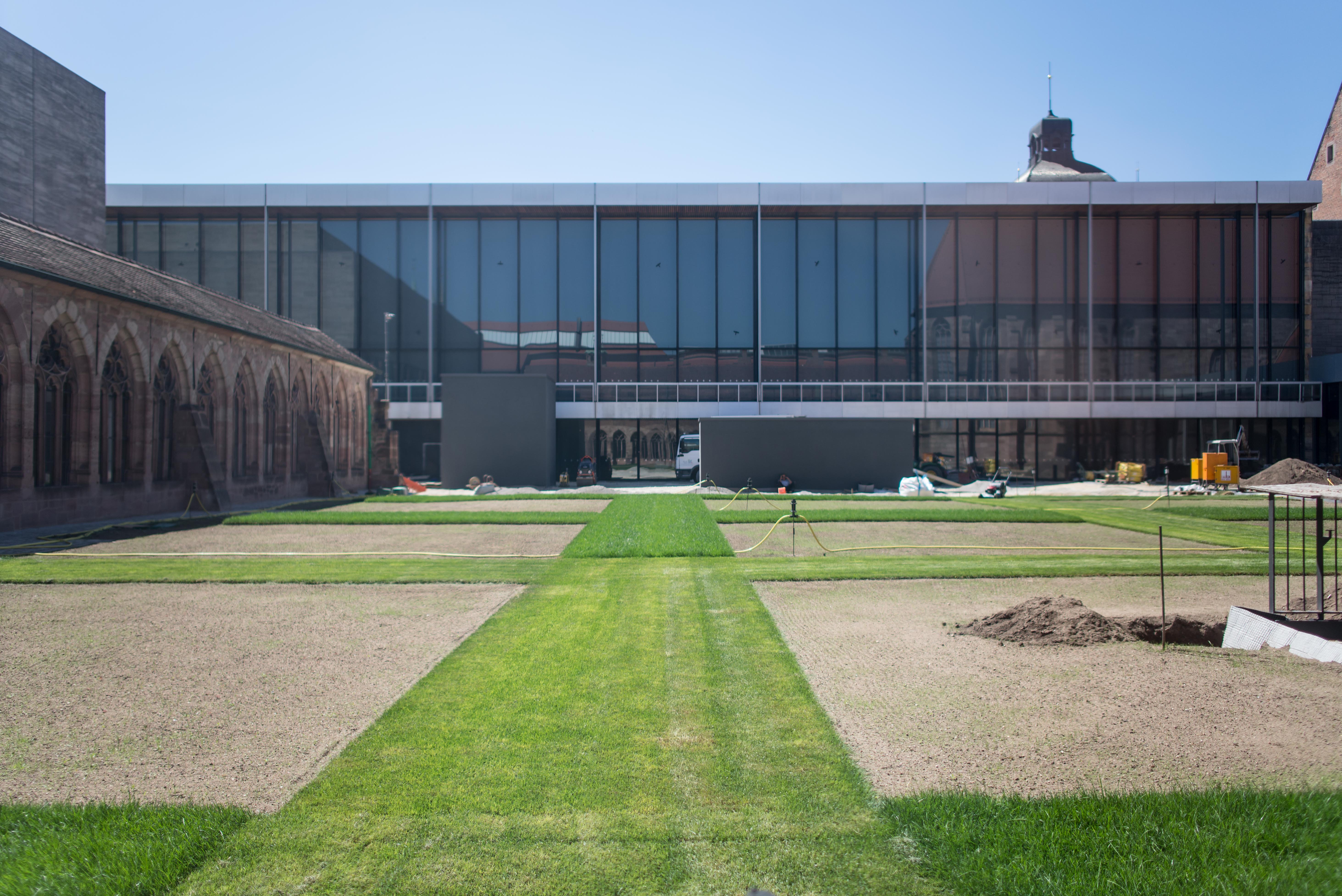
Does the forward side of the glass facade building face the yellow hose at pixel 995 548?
yes

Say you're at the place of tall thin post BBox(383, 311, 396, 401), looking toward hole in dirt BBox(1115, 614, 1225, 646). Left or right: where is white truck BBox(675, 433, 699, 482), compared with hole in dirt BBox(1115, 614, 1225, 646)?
left

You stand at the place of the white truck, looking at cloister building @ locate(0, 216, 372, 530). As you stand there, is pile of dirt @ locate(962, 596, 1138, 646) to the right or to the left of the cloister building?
left

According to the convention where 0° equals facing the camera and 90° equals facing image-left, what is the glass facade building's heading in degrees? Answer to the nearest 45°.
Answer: approximately 0°

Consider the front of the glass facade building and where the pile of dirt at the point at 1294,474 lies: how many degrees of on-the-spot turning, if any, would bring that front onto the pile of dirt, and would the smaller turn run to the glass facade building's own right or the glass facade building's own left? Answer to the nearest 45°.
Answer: approximately 45° to the glass facade building's own left

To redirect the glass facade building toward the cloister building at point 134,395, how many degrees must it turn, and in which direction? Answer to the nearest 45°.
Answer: approximately 45° to its right

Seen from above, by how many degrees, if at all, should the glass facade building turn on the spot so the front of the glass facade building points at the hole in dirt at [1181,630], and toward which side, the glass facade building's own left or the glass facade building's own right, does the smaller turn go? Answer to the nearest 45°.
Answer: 0° — it already faces it
